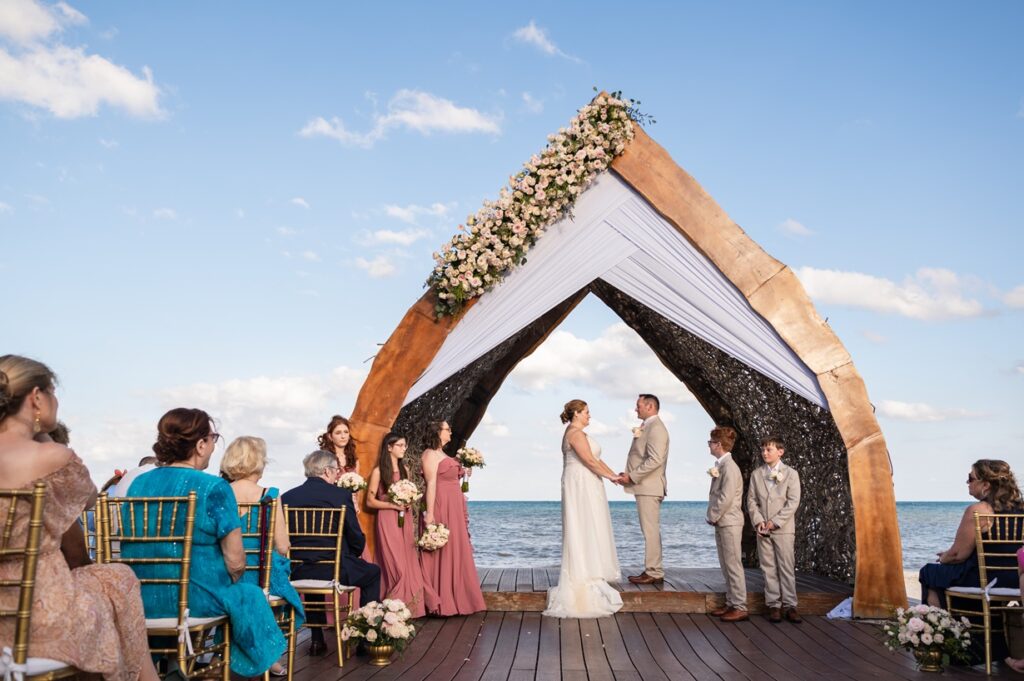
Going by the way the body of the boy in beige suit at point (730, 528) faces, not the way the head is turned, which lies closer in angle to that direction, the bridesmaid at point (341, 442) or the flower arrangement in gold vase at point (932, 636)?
the bridesmaid

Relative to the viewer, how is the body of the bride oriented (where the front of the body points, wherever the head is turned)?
to the viewer's right

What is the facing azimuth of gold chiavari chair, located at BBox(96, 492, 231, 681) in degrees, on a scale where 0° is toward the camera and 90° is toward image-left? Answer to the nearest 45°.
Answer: approximately 225°

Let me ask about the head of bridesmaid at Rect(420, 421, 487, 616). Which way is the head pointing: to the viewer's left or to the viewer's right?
to the viewer's right

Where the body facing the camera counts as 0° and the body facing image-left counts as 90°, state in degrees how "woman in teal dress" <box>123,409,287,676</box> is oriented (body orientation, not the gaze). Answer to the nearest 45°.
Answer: approximately 225°

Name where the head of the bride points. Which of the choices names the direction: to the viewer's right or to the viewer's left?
to the viewer's right

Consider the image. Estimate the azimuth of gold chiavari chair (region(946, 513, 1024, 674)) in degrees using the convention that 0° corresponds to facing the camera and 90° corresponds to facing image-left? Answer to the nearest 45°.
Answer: approximately 135°

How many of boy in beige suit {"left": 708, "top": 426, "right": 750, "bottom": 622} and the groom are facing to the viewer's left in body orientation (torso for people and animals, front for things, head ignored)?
2
